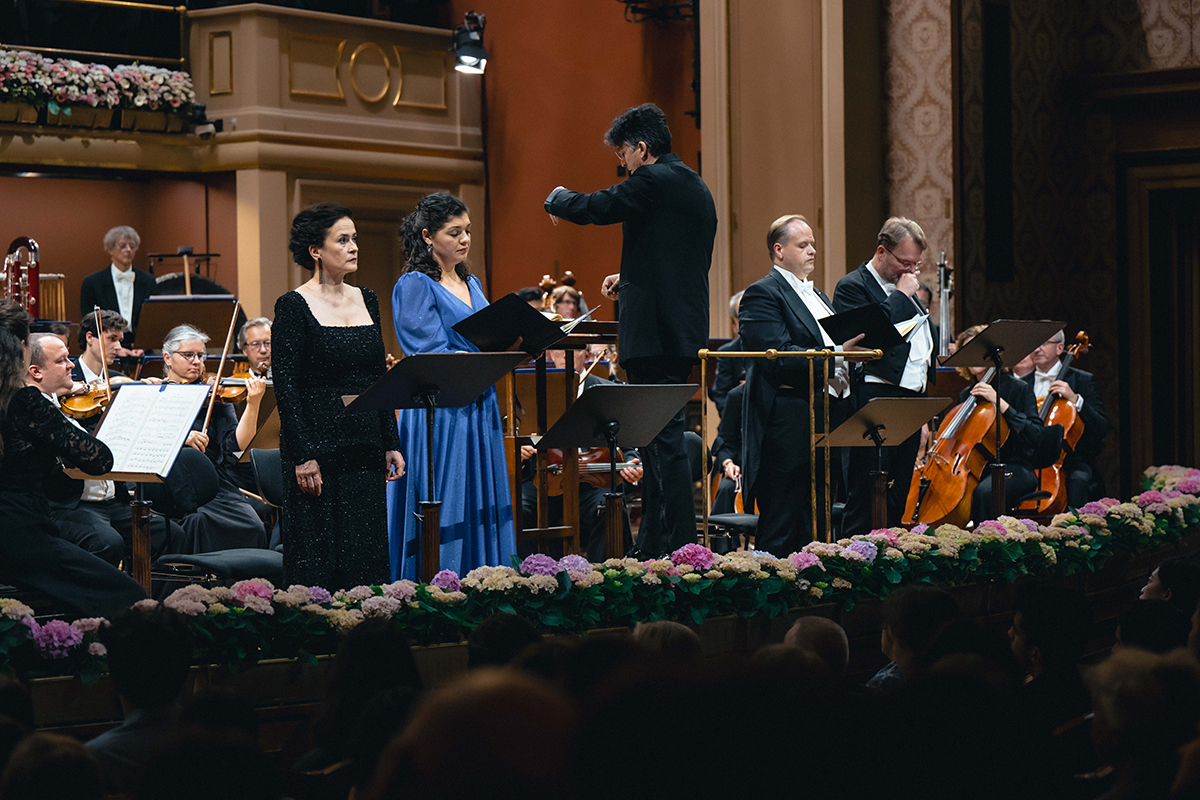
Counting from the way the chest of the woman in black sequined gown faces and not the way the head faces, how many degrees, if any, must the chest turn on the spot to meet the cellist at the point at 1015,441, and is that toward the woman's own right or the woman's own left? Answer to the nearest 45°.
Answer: approximately 90° to the woman's own left

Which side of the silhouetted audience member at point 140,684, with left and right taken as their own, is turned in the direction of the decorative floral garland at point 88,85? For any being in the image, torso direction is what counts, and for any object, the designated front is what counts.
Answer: front

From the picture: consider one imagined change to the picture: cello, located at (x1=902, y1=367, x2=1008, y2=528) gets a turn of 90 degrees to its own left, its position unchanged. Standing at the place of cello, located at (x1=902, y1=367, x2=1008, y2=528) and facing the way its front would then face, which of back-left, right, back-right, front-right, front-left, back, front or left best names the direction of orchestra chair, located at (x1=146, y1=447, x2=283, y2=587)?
right

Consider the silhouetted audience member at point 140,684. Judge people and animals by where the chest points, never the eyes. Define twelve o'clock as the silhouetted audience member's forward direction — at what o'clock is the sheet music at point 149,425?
The sheet music is roughly at 12 o'clock from the silhouetted audience member.

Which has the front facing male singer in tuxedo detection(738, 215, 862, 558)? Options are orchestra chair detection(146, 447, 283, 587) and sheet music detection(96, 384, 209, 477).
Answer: the orchestra chair

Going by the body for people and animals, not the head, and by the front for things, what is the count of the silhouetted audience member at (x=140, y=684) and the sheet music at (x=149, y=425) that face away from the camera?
1

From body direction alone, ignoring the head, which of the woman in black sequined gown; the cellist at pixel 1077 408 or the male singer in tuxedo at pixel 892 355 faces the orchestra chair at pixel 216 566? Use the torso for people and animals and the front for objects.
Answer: the cellist

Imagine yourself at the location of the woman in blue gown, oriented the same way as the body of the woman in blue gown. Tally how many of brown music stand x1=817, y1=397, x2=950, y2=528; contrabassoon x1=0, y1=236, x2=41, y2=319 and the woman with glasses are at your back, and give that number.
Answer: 2

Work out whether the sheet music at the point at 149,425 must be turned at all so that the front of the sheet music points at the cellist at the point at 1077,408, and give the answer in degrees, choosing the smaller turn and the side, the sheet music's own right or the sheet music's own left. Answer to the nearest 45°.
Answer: approximately 135° to the sheet music's own left

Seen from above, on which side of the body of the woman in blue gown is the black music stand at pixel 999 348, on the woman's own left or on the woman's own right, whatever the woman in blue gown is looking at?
on the woman's own left

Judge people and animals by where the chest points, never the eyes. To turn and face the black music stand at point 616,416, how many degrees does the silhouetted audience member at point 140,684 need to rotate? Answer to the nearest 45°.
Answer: approximately 45° to their right

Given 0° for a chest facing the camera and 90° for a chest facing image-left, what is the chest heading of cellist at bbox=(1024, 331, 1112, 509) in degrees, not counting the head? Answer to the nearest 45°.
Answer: approximately 45°

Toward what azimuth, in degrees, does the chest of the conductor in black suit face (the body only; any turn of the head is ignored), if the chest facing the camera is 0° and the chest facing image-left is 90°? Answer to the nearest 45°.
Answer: approximately 135°

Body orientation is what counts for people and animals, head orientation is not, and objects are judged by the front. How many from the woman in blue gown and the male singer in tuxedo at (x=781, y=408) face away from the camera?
0

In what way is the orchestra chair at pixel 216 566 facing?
to the viewer's right

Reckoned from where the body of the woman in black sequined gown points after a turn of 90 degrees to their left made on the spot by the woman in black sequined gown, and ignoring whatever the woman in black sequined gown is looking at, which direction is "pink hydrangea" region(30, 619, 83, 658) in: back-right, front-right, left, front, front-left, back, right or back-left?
back

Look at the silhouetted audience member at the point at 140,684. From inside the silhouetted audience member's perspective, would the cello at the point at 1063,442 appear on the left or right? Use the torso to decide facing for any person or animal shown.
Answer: on their right

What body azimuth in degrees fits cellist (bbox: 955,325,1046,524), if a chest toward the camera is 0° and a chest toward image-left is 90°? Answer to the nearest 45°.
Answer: approximately 45°

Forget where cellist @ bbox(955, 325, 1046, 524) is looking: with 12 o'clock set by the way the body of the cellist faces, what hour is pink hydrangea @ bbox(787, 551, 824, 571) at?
The pink hydrangea is roughly at 11 o'clock from the cellist.

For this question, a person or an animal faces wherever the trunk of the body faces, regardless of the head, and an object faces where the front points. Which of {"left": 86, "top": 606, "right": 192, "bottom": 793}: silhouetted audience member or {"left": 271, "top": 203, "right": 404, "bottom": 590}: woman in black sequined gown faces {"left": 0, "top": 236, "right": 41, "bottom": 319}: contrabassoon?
the silhouetted audience member
